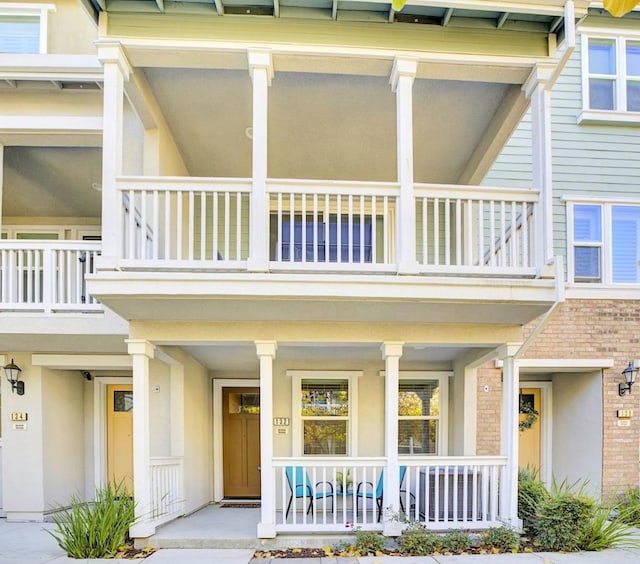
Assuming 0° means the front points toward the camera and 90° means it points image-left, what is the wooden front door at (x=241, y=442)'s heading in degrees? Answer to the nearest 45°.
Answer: approximately 0°

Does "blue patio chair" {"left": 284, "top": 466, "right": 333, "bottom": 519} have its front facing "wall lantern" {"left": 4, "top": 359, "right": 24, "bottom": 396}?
no

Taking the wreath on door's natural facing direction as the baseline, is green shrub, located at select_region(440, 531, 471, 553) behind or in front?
in front

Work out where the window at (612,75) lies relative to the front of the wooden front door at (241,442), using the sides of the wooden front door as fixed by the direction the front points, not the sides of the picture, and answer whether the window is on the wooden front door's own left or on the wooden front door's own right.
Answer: on the wooden front door's own left

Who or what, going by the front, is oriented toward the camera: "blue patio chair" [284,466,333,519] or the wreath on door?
the wreath on door

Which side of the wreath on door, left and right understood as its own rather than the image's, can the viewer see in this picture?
front

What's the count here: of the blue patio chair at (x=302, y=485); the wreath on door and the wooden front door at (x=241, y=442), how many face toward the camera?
2

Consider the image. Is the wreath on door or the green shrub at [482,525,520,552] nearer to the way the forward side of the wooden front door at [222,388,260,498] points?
the green shrub

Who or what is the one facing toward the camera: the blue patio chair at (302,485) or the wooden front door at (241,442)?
the wooden front door
